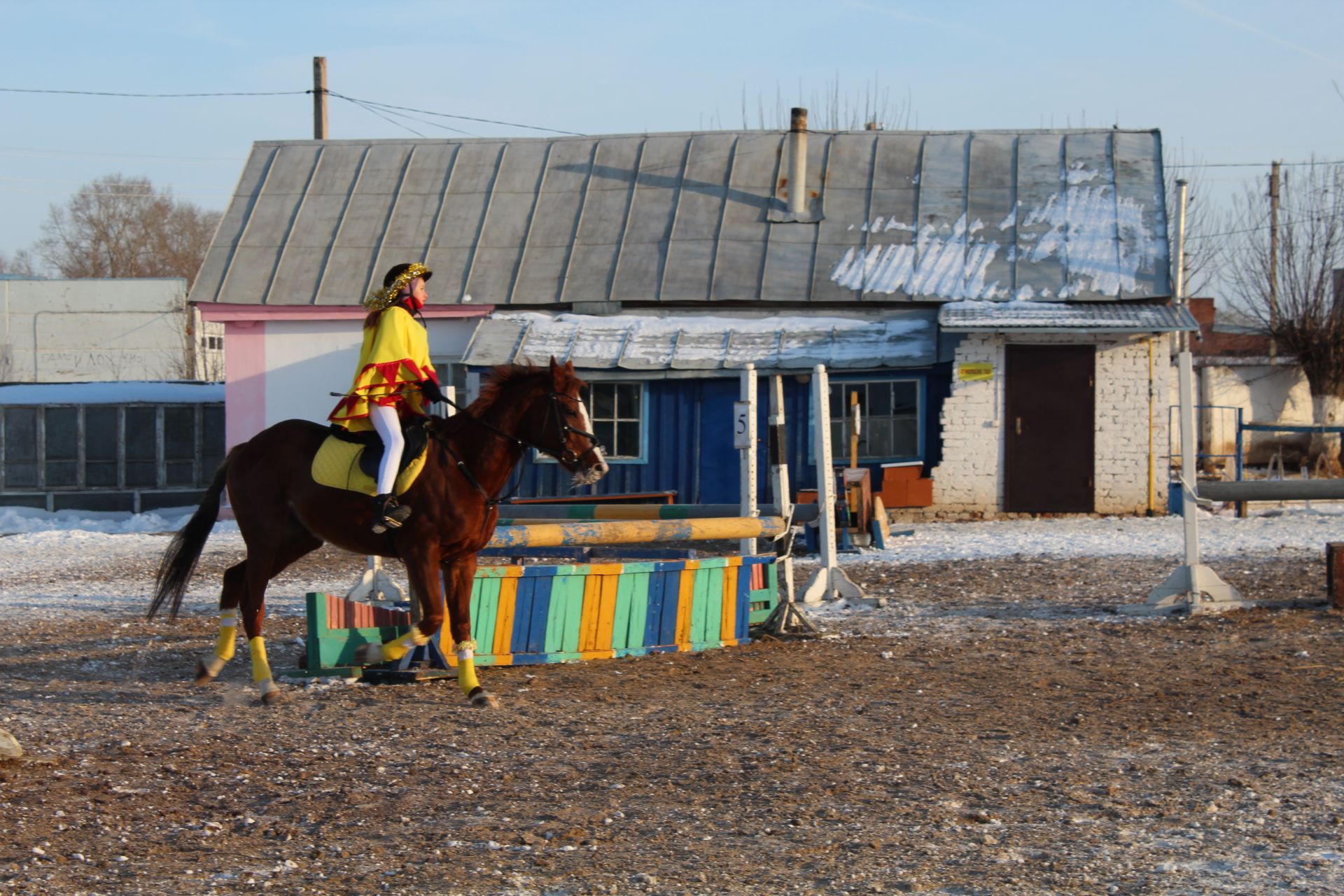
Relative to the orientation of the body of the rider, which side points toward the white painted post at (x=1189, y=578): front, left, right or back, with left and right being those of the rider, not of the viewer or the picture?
front

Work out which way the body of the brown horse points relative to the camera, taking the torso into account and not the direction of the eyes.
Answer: to the viewer's right

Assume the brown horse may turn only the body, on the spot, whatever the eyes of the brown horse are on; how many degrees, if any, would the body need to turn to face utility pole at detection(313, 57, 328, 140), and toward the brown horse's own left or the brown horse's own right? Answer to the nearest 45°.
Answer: approximately 90° to the brown horse's own left

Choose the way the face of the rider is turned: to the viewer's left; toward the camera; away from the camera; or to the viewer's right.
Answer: to the viewer's right

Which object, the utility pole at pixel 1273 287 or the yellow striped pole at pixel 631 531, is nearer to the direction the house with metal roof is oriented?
the yellow striped pole

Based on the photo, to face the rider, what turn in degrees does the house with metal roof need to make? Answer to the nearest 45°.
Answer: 0° — it already faces them

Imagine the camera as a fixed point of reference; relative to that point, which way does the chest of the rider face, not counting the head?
to the viewer's right

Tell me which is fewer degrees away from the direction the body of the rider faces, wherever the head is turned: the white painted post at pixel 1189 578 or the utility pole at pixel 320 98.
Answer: the white painted post

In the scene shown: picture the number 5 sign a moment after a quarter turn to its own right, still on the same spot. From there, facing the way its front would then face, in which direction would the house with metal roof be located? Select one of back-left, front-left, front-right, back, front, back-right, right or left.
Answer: right

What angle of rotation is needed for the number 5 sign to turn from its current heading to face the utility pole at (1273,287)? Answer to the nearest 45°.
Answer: approximately 135° to its left

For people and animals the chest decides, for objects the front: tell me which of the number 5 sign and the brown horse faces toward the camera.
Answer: the number 5 sign

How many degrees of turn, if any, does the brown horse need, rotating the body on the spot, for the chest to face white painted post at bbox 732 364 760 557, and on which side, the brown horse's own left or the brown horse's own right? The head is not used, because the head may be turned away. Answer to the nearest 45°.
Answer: approximately 45° to the brown horse's own left

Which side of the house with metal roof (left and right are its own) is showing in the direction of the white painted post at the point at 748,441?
front

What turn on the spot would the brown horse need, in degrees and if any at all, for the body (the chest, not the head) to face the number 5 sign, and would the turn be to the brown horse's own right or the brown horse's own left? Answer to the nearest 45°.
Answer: approximately 45° to the brown horse's own left

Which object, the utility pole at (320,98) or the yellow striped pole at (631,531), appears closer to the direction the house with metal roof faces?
the yellow striped pole

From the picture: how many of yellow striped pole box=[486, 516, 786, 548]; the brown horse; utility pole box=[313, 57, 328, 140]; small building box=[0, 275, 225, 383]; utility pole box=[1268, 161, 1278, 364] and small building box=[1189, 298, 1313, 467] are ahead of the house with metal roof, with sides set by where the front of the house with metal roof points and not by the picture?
2

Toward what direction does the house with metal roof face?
toward the camera

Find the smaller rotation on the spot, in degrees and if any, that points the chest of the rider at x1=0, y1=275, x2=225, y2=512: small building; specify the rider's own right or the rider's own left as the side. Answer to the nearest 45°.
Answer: approximately 90° to the rider's own left

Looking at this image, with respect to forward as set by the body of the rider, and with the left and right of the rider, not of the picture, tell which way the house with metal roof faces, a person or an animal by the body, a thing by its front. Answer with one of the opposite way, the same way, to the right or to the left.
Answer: to the right
